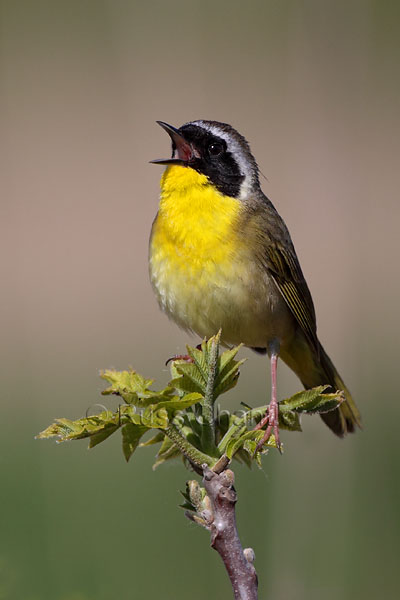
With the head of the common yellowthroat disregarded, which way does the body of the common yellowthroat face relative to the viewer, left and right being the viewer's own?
facing the viewer and to the left of the viewer
